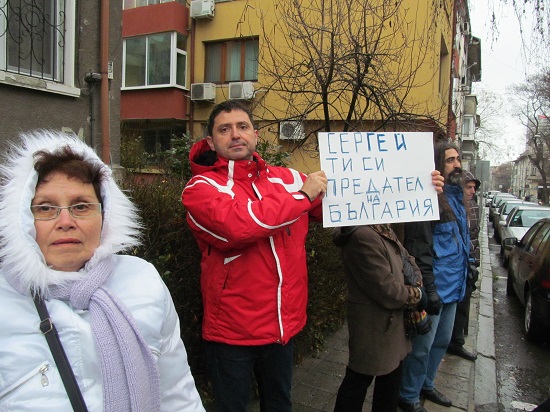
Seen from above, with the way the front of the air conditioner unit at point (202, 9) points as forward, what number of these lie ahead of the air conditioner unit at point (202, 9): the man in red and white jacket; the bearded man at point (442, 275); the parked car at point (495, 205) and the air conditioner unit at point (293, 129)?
2

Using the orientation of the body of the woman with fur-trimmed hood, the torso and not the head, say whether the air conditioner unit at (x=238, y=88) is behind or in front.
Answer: behind

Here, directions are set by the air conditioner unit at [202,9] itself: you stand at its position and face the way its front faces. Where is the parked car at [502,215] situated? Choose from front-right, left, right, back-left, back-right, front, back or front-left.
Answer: left

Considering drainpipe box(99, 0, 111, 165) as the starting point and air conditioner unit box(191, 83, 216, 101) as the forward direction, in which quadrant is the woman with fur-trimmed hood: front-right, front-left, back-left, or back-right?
back-right

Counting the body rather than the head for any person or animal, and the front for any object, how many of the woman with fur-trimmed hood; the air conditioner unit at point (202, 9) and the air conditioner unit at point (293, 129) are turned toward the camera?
3

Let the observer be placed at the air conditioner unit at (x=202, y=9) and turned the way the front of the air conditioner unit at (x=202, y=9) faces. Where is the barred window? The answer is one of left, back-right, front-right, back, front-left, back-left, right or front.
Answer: front

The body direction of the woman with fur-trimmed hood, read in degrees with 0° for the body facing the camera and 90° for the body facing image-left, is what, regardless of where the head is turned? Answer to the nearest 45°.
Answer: approximately 0°

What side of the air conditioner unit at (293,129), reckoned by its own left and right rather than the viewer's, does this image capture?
front

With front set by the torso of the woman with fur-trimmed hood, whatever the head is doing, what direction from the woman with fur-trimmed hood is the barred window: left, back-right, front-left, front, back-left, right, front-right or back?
back

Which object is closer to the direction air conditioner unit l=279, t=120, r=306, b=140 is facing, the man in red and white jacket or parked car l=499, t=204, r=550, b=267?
the man in red and white jacket

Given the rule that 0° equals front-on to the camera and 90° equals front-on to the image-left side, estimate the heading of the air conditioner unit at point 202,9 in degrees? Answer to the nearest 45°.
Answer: approximately 0°
